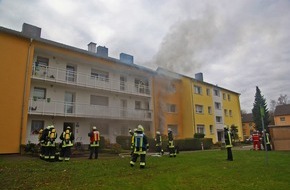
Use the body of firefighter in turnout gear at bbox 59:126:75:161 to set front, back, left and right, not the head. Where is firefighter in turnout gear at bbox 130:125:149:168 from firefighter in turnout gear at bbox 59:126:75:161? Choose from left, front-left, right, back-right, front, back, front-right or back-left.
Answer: back-right

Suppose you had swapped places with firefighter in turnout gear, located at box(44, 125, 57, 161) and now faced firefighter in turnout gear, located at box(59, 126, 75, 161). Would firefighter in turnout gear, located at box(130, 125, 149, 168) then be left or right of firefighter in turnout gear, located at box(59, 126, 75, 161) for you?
right

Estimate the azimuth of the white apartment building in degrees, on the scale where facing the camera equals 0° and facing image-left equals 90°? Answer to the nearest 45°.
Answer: approximately 315°

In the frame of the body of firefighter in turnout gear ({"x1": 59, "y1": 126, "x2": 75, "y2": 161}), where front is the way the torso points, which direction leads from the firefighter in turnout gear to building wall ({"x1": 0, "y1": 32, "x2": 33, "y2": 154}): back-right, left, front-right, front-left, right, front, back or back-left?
front-left

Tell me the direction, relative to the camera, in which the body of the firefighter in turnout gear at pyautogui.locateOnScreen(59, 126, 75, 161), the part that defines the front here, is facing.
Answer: away from the camera

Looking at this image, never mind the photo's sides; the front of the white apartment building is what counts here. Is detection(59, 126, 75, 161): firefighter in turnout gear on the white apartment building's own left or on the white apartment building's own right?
on the white apartment building's own right

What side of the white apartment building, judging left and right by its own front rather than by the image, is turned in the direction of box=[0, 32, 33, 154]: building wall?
right

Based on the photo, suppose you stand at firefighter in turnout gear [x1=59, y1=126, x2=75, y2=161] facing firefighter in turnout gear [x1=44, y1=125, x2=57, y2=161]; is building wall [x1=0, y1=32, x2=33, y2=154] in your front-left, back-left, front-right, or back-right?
front-right

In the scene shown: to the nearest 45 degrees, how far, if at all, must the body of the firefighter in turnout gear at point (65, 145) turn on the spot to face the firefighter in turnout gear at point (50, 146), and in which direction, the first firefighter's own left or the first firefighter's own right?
approximately 90° to the first firefighter's own left

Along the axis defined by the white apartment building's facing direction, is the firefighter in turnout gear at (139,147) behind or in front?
in front

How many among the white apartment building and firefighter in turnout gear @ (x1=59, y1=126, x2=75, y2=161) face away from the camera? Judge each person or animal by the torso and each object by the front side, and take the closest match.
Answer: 1

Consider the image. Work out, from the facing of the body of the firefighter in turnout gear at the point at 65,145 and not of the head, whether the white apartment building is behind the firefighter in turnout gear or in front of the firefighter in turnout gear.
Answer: in front
